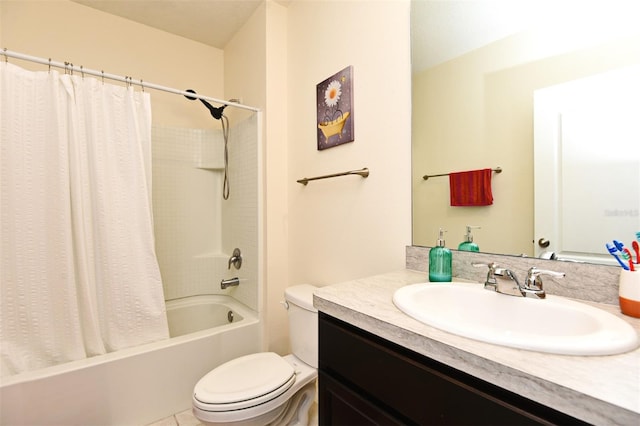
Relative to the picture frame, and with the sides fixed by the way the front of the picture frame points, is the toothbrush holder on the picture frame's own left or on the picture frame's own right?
on the picture frame's own left

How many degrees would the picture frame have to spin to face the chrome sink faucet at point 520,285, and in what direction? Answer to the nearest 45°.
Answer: approximately 90° to its left

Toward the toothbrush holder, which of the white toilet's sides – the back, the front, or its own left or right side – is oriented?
left

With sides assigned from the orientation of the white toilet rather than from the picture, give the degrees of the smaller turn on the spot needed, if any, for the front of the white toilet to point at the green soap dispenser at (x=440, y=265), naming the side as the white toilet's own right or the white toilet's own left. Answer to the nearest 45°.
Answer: approximately 90° to the white toilet's own left

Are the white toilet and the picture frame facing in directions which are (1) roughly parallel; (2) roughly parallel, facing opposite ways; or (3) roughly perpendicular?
roughly parallel

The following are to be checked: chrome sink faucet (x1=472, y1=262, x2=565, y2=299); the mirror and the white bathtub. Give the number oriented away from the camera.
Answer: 0

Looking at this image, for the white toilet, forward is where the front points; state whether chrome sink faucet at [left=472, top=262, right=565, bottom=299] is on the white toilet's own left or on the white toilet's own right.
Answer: on the white toilet's own left

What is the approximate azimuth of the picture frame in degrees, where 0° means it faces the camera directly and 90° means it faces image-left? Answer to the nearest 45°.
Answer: approximately 45°

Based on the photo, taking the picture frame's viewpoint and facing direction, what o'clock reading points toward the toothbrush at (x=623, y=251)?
The toothbrush is roughly at 9 o'clock from the picture frame.

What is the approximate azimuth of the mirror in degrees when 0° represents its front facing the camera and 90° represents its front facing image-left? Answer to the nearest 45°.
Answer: approximately 45°

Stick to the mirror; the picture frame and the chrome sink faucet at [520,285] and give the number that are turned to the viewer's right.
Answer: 0

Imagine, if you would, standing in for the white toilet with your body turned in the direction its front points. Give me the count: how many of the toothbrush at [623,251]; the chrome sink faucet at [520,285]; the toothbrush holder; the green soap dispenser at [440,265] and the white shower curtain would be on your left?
4

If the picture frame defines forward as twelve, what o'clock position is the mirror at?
The mirror is roughly at 9 o'clock from the picture frame.
